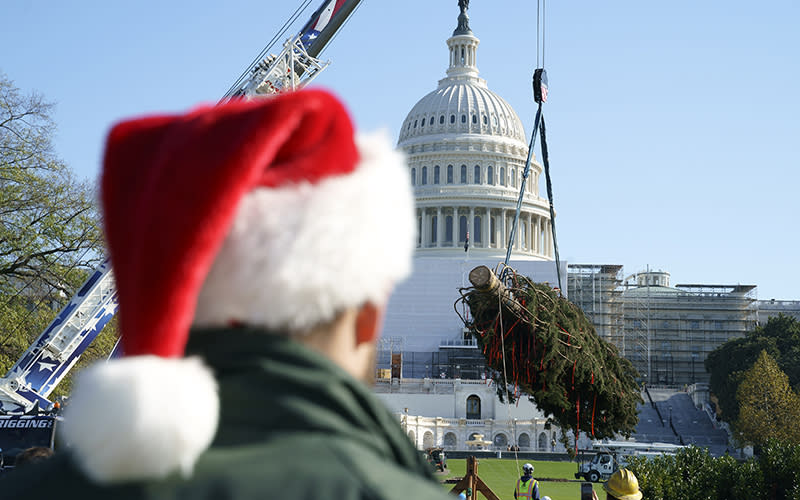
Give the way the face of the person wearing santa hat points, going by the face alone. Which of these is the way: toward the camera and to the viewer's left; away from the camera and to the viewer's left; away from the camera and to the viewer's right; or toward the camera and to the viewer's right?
away from the camera and to the viewer's right

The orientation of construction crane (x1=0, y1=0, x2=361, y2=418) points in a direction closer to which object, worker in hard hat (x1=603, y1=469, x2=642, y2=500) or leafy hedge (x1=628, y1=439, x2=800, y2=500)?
the leafy hedge

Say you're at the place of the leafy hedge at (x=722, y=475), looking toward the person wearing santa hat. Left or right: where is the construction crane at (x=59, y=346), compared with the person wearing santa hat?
right

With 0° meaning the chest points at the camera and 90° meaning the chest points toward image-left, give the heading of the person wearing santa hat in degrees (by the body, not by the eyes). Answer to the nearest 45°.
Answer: approximately 225°

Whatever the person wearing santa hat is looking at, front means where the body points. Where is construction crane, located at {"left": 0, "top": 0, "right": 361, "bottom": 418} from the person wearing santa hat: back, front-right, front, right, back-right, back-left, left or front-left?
front-left

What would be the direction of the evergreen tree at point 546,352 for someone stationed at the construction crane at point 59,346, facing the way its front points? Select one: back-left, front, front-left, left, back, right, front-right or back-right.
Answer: front-right

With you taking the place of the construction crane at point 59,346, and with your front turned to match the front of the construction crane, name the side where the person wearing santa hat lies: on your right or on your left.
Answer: on your right

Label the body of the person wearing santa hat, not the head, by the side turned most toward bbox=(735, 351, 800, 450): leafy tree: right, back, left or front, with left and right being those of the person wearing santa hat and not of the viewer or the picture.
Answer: front

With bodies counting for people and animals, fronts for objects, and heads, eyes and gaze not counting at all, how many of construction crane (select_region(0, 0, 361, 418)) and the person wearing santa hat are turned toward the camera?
0
